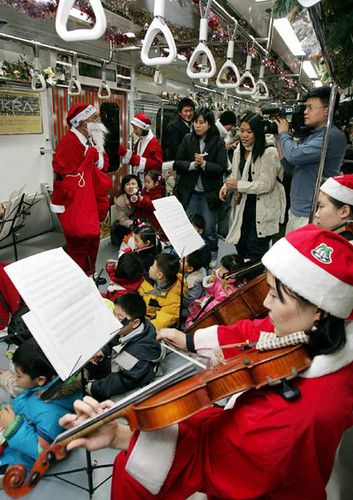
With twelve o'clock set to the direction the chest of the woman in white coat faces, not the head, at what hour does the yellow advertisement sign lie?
The yellow advertisement sign is roughly at 2 o'clock from the woman in white coat.

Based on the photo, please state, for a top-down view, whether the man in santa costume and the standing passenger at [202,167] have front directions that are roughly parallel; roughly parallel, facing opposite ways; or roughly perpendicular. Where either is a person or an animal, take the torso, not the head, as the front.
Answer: roughly perpendicular

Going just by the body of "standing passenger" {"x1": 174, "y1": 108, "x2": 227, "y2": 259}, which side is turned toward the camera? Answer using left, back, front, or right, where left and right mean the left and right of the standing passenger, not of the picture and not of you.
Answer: front

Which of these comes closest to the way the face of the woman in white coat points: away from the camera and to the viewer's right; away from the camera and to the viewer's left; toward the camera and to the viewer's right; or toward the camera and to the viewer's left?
toward the camera and to the viewer's left

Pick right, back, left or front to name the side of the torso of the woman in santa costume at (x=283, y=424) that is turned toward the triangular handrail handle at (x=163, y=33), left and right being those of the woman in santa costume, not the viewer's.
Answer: right

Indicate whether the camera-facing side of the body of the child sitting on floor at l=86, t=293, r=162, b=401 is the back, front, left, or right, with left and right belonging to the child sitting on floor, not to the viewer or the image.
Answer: left

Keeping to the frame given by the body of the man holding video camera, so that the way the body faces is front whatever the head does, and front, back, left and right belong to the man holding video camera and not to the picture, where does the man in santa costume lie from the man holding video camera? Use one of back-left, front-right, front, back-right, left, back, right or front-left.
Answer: front

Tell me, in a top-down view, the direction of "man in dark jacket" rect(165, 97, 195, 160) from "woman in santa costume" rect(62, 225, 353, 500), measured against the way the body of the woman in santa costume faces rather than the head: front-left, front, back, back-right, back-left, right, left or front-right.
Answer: right

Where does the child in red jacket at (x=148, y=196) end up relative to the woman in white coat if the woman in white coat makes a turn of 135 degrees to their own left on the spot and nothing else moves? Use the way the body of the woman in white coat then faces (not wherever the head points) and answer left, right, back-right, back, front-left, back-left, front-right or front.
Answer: back-left
